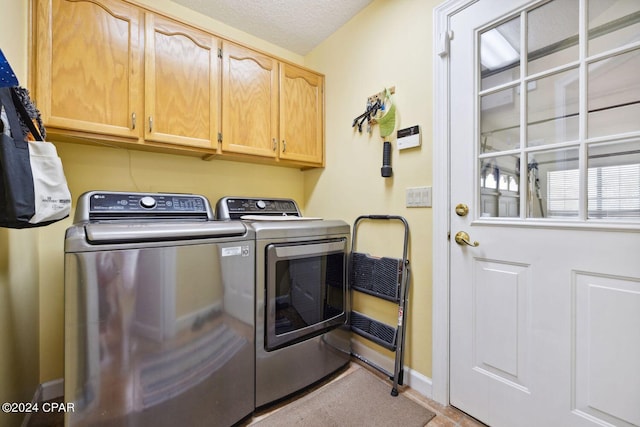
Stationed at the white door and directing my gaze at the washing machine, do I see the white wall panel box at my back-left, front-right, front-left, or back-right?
front-right

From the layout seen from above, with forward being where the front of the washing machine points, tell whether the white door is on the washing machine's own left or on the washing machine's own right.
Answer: on the washing machine's own left

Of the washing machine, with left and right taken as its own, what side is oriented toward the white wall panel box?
left

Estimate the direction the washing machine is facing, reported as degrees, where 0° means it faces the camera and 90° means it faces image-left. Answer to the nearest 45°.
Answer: approximately 0°

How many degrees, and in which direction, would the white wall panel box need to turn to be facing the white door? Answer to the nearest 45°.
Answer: approximately 90° to its left

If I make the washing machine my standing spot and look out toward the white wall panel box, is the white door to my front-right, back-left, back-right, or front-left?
front-right

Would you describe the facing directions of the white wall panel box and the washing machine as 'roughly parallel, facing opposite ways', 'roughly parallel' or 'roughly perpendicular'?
roughly perpendicular

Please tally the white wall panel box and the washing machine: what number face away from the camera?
0

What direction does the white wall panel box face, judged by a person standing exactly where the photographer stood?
facing the viewer and to the left of the viewer

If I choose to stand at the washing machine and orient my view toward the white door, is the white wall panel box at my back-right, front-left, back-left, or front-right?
front-left

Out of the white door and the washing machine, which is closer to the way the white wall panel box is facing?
the washing machine

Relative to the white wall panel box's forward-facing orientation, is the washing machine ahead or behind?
ahead

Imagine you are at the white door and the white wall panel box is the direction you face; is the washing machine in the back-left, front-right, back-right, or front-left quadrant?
front-left
